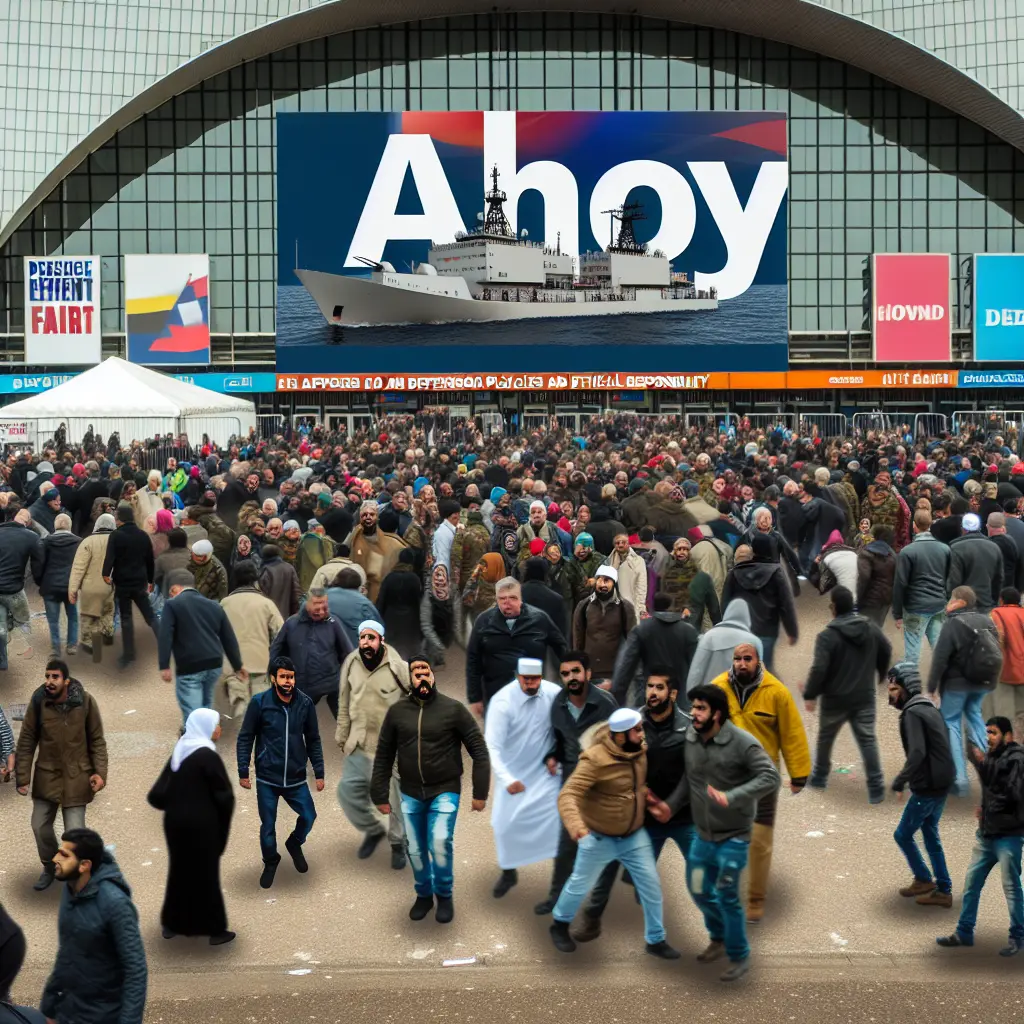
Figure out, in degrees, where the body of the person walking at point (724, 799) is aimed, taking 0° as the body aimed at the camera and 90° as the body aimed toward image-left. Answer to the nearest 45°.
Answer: approximately 45°

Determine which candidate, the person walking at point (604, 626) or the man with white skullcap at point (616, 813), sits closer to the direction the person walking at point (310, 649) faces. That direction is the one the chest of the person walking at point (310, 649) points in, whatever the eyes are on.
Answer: the man with white skullcap

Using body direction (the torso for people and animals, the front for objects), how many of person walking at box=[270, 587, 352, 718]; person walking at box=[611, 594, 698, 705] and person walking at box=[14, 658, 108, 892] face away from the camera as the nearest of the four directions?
1

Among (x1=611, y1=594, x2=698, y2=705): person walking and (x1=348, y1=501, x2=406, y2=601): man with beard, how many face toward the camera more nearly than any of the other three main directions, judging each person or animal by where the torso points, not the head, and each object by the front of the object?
1

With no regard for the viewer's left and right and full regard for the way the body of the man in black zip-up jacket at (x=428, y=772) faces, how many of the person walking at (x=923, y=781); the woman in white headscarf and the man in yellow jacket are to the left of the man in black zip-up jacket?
2

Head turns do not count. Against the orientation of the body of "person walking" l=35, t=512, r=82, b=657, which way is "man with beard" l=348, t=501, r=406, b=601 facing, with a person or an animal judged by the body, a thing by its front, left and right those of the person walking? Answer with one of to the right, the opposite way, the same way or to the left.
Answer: the opposite way

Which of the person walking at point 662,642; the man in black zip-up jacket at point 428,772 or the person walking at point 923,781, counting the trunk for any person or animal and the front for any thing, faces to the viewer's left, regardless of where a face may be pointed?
the person walking at point 923,781

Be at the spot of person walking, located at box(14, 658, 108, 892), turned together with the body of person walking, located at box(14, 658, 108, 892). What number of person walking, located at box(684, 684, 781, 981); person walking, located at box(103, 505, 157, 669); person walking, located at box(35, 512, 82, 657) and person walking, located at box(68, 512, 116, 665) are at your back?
3

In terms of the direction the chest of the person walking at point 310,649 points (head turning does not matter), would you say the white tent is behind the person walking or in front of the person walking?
behind

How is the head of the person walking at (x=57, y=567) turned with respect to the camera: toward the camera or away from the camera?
away from the camera
